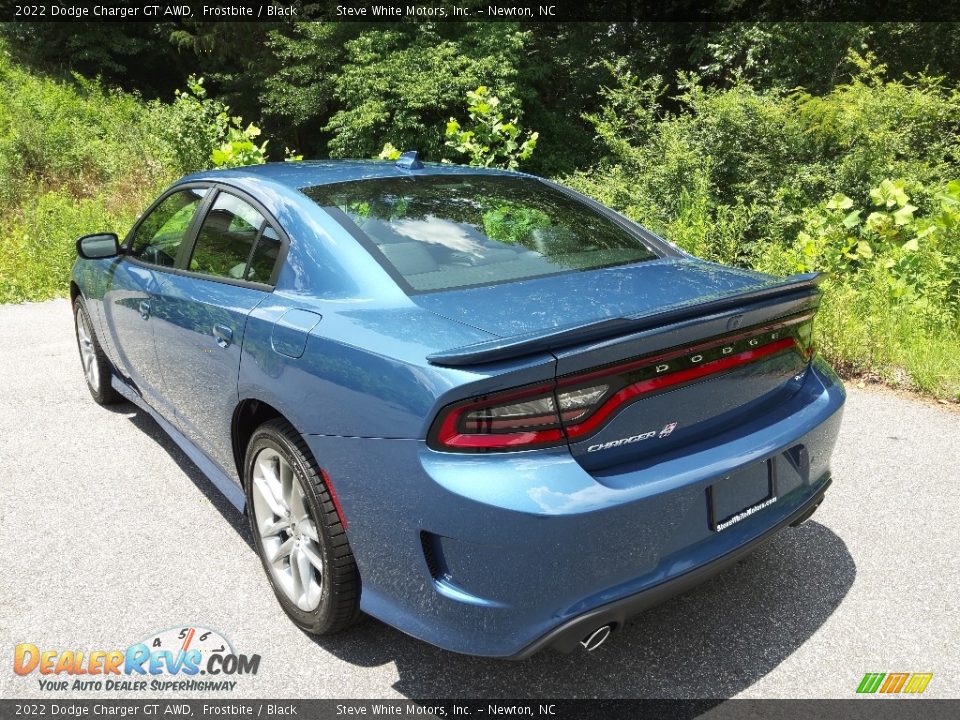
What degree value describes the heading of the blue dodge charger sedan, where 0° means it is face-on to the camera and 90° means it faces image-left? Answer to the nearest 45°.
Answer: approximately 135°

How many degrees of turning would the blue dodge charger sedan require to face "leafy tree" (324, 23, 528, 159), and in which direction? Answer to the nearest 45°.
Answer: approximately 45° to its right
